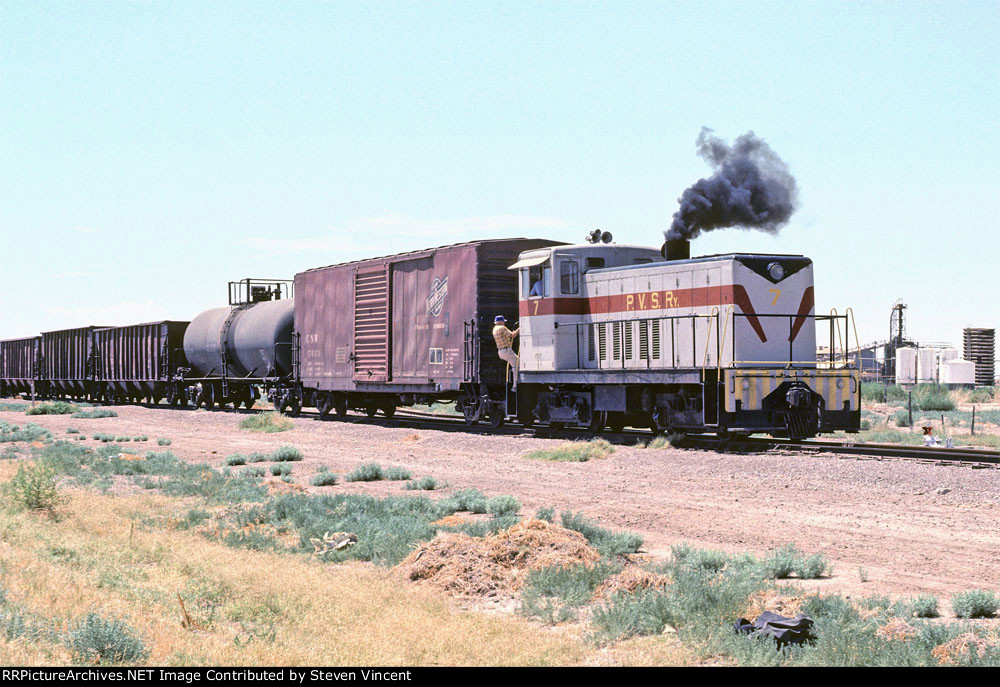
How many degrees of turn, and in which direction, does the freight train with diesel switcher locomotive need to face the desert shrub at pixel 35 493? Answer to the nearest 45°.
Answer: approximately 90° to its right

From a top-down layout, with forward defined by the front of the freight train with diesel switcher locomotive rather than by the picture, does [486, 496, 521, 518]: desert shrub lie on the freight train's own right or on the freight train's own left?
on the freight train's own right

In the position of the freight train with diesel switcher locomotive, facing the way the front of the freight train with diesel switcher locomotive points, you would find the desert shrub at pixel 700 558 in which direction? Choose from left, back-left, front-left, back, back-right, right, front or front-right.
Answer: front-right

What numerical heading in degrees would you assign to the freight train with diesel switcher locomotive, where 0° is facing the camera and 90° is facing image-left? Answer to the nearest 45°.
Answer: approximately 315°

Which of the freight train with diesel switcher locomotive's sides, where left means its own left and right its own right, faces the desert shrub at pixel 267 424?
back

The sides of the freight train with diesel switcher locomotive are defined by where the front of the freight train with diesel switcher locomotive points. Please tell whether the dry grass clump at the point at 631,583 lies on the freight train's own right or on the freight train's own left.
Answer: on the freight train's own right
